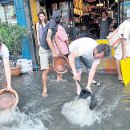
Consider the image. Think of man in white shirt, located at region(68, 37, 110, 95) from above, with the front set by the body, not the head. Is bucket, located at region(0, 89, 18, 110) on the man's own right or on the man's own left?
on the man's own right

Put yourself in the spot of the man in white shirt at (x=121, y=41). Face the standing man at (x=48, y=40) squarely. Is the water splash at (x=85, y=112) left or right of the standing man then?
left

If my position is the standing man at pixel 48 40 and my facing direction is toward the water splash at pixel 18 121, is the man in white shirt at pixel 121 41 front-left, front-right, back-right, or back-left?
back-left

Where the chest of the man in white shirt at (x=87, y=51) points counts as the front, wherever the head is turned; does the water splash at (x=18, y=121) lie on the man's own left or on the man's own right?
on the man's own right

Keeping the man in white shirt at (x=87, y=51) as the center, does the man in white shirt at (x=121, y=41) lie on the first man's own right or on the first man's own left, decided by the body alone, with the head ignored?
on the first man's own left
